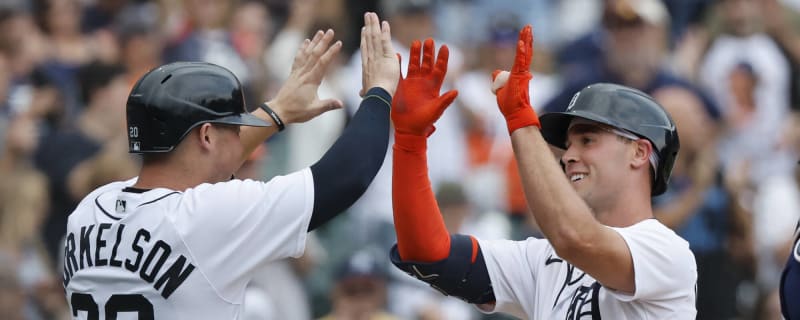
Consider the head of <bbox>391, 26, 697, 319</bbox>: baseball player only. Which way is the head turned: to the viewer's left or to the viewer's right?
to the viewer's left

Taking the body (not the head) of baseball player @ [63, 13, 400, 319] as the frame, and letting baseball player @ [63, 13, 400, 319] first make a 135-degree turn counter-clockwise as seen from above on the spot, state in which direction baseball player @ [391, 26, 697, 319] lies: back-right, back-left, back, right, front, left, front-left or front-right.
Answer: back

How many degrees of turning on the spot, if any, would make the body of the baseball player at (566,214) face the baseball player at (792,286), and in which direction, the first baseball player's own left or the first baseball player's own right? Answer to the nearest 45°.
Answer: approximately 135° to the first baseball player's own left

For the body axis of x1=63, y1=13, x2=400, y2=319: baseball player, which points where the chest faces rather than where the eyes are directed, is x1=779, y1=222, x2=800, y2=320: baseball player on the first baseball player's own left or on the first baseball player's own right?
on the first baseball player's own right

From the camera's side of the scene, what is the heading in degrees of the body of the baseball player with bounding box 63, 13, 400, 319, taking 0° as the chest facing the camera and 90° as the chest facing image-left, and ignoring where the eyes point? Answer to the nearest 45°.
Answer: approximately 225°

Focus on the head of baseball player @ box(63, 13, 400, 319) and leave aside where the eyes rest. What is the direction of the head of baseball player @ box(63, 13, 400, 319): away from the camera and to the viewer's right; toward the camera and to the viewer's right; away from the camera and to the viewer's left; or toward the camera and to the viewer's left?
away from the camera and to the viewer's right
